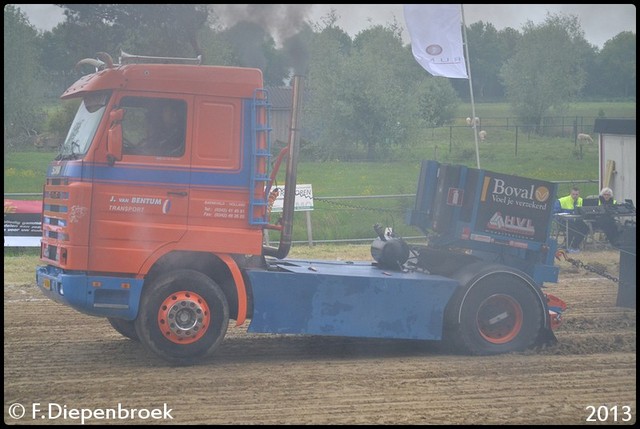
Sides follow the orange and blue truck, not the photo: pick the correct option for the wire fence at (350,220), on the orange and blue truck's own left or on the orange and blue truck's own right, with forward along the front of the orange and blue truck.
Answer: on the orange and blue truck's own right

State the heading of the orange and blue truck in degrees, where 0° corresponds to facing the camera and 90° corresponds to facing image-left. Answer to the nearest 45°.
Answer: approximately 90°

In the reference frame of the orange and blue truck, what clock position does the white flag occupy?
The white flag is roughly at 4 o'clock from the orange and blue truck.

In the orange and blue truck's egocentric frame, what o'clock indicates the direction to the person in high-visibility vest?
The person in high-visibility vest is roughly at 4 o'clock from the orange and blue truck.
